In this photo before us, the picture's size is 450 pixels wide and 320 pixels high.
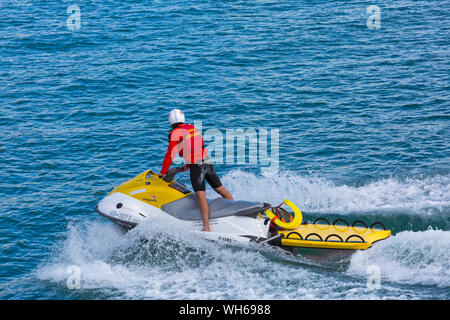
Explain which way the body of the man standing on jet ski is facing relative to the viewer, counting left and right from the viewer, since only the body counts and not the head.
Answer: facing away from the viewer and to the left of the viewer

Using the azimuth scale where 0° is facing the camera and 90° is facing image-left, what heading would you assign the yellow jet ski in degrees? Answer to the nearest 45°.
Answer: approximately 90°

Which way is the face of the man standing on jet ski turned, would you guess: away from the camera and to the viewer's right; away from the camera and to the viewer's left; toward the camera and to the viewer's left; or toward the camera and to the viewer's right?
away from the camera and to the viewer's left

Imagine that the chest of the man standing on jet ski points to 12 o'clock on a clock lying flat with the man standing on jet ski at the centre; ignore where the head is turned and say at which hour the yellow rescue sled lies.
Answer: The yellow rescue sled is roughly at 5 o'clock from the man standing on jet ski.
